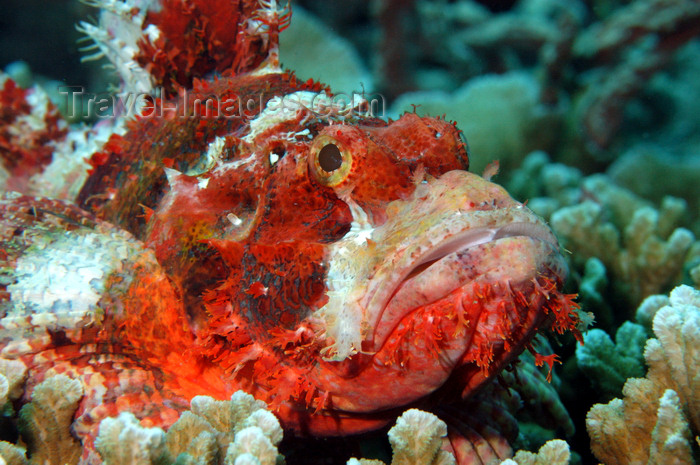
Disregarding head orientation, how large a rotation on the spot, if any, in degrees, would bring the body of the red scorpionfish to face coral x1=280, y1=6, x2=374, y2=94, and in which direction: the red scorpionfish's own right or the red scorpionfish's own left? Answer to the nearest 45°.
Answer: approximately 135° to the red scorpionfish's own left

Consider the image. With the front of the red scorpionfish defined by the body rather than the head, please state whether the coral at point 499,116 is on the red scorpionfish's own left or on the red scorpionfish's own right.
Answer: on the red scorpionfish's own left

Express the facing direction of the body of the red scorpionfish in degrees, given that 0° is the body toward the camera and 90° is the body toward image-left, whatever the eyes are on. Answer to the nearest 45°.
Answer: approximately 315°

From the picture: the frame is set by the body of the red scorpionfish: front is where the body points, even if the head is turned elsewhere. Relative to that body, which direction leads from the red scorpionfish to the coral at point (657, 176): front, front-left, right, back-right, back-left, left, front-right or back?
left

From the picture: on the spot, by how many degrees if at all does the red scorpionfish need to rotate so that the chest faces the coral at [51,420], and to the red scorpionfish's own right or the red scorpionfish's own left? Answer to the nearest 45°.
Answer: approximately 135° to the red scorpionfish's own right

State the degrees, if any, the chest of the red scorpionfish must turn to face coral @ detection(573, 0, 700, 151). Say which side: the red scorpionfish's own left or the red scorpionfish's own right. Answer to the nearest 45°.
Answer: approximately 90° to the red scorpionfish's own left

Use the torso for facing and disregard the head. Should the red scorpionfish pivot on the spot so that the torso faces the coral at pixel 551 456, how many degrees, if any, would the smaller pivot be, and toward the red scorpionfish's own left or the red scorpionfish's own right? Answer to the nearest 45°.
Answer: approximately 45° to the red scorpionfish's own left
